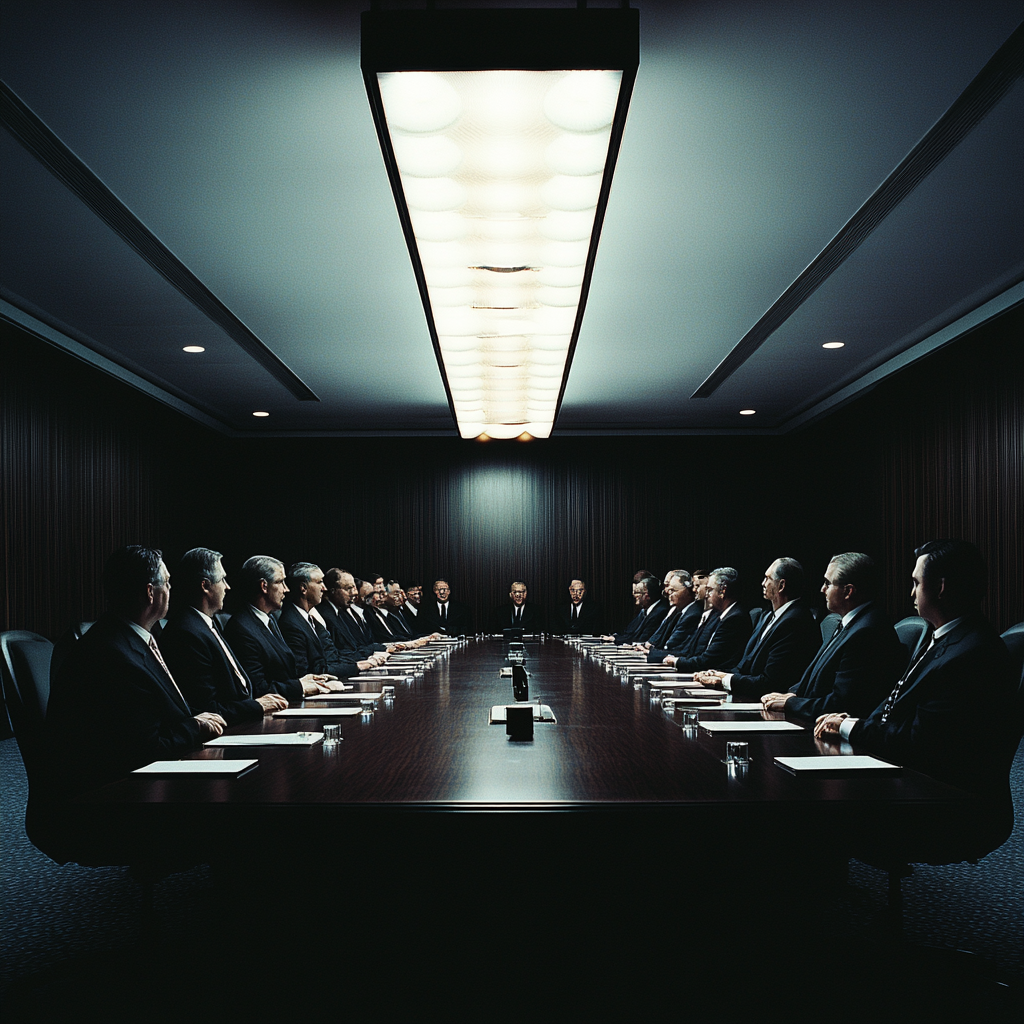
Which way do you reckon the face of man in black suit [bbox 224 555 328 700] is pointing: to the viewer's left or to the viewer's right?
to the viewer's right

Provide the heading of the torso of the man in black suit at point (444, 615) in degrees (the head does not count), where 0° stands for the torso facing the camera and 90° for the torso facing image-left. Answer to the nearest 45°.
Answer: approximately 0°

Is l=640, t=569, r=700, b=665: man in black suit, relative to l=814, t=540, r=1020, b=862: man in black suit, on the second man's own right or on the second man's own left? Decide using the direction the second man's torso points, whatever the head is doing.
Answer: on the second man's own right

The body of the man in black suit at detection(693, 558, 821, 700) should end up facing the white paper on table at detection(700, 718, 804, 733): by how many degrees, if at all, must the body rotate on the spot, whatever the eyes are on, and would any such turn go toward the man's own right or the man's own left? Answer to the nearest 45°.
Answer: approximately 90° to the man's own left

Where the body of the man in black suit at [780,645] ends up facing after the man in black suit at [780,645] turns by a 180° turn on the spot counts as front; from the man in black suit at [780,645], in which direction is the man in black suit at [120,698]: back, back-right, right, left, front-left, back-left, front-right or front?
back-right

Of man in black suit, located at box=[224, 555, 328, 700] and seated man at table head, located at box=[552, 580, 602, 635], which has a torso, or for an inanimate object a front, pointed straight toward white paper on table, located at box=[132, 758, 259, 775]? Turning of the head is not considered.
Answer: the seated man at table head

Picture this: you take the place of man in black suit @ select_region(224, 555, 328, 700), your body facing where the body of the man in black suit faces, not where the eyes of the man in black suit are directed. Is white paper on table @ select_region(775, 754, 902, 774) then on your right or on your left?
on your right

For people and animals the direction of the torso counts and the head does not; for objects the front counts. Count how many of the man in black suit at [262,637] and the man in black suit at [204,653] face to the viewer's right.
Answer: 2

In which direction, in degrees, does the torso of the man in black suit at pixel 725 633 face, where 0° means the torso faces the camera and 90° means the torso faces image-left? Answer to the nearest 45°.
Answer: approximately 90°

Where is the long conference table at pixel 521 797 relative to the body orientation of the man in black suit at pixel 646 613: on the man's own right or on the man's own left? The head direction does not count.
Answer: on the man's own left

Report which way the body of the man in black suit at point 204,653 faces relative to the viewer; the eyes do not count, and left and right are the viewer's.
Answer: facing to the right of the viewer

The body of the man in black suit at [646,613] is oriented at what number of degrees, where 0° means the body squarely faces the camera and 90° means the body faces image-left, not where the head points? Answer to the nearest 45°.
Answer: approximately 90°

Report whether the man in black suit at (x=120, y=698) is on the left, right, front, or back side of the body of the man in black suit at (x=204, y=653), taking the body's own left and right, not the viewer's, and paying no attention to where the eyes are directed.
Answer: right

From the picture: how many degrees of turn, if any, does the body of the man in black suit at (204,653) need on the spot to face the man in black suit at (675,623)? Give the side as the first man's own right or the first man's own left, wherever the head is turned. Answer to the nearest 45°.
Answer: approximately 45° to the first man's own left

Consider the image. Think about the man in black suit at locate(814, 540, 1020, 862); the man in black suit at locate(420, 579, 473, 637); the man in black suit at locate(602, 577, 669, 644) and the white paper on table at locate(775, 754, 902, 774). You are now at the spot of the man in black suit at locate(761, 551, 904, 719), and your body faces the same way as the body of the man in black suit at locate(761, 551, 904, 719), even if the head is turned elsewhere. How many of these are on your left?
2

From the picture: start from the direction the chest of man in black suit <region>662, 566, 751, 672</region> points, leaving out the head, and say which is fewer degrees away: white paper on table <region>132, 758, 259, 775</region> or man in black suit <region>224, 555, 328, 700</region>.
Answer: the man in black suit
